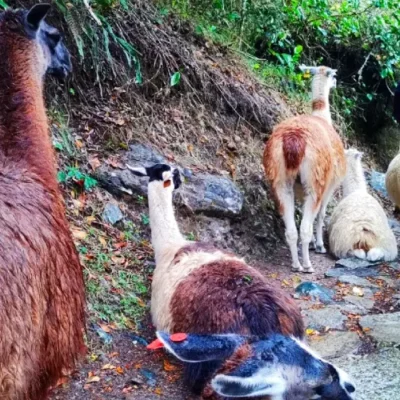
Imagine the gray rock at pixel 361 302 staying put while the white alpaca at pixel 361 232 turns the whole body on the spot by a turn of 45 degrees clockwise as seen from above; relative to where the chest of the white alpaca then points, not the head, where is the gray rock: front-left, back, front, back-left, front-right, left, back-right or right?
back-right

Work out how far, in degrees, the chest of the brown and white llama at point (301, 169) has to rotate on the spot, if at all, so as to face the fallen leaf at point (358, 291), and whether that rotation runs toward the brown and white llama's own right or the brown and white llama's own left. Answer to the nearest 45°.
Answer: approximately 90° to the brown and white llama's own right

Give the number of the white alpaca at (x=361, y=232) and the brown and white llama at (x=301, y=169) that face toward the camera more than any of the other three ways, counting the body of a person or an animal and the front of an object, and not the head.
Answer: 0

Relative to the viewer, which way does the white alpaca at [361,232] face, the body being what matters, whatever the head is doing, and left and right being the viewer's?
facing away from the viewer

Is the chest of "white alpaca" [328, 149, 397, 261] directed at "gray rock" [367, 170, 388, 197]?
yes

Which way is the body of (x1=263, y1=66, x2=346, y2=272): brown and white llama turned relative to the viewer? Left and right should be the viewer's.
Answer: facing away from the viewer and to the right of the viewer

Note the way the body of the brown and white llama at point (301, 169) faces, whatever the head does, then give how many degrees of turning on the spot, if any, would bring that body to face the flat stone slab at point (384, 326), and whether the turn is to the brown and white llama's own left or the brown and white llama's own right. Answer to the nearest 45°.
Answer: approximately 135° to the brown and white llama's own right

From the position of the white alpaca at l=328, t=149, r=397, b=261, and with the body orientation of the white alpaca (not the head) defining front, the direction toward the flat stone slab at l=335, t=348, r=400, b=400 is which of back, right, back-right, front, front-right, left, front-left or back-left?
back

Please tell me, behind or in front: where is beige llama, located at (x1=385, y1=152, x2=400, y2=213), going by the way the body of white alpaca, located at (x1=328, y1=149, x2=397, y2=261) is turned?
in front

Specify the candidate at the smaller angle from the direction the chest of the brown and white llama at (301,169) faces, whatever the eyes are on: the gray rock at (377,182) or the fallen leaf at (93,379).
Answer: the gray rock

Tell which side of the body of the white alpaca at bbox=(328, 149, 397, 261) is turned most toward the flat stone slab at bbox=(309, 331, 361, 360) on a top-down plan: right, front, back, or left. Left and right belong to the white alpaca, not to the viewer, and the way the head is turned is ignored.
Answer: back

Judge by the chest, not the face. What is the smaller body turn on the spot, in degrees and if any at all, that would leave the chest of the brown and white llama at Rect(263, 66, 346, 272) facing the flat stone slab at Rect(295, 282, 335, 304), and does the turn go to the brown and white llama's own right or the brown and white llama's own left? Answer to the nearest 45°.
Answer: approximately 135° to the brown and white llama's own right
